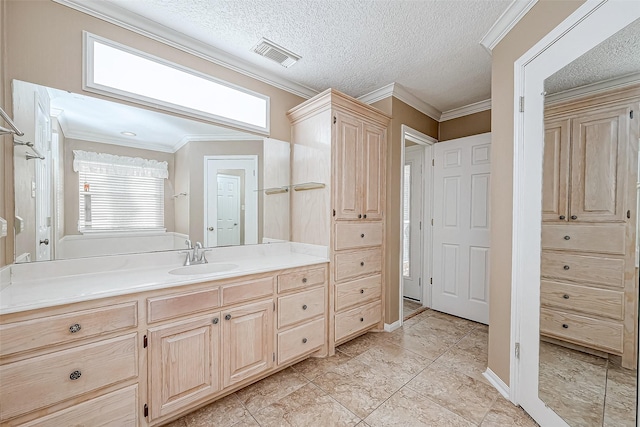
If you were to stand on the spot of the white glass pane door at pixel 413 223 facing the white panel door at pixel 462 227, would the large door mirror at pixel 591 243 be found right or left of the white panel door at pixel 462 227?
right

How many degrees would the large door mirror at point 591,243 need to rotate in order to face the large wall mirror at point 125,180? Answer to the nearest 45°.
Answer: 0° — it already faces it

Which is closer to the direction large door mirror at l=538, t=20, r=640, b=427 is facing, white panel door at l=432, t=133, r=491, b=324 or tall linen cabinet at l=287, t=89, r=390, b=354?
the tall linen cabinet

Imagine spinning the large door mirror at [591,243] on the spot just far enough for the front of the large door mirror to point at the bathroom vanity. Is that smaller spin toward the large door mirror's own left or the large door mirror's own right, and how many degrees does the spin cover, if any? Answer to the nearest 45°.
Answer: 0° — it already faces it

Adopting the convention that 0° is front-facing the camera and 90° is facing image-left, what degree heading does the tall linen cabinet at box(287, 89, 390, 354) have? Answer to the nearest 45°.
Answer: approximately 315°

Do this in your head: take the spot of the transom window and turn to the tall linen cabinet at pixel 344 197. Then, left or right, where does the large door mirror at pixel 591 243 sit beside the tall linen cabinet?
right

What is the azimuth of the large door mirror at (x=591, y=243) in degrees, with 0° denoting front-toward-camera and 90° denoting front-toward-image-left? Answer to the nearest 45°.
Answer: approximately 45°

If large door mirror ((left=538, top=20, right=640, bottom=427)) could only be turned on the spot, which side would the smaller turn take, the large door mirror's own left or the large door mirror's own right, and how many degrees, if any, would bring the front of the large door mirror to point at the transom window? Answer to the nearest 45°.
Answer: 0° — it already faces it

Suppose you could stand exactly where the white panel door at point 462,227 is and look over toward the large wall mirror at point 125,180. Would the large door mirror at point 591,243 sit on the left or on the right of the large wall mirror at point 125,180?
left

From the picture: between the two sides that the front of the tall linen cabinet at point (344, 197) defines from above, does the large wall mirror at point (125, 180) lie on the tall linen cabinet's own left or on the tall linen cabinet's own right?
on the tall linen cabinet's own right
